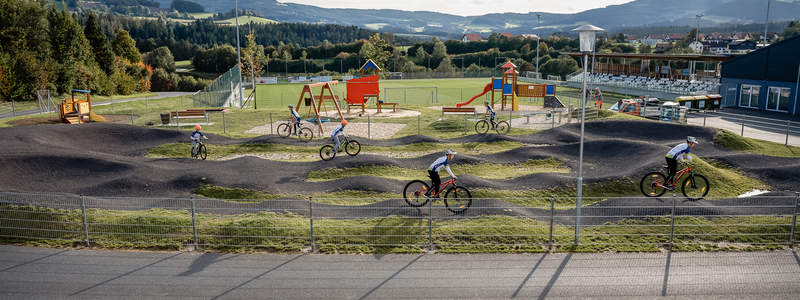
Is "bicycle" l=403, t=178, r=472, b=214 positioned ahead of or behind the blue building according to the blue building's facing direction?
ahead

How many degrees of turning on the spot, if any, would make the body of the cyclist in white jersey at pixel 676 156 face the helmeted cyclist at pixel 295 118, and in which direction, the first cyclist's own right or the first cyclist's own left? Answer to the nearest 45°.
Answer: approximately 180°

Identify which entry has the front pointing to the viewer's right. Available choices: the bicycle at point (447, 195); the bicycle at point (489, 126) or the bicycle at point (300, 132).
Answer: the bicycle at point (447, 195)

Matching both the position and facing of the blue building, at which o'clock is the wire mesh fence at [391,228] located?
The wire mesh fence is roughly at 11 o'clock from the blue building.

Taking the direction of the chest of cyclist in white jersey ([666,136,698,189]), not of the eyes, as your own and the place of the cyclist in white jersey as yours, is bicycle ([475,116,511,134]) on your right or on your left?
on your left

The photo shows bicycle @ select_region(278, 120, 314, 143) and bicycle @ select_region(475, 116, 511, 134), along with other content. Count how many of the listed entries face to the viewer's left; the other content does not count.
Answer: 2

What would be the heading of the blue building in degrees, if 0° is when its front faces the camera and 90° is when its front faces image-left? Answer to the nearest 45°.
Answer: approximately 45°

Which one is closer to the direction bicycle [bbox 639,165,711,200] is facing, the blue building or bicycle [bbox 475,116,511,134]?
the blue building

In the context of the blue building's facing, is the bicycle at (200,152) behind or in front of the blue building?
in front

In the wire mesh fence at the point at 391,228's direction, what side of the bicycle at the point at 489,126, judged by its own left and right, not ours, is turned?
left

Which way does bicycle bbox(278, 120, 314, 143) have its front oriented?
to the viewer's left

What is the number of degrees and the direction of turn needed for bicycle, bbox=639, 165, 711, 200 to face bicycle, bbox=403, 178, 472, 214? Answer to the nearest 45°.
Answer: approximately 135° to its right

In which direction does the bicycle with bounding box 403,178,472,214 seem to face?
to the viewer's right

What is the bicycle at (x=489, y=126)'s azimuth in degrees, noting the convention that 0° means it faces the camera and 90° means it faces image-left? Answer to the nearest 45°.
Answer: approximately 90°

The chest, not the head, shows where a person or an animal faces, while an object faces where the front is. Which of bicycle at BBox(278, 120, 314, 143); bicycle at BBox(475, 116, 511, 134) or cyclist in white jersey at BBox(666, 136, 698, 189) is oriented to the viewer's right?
the cyclist in white jersey
